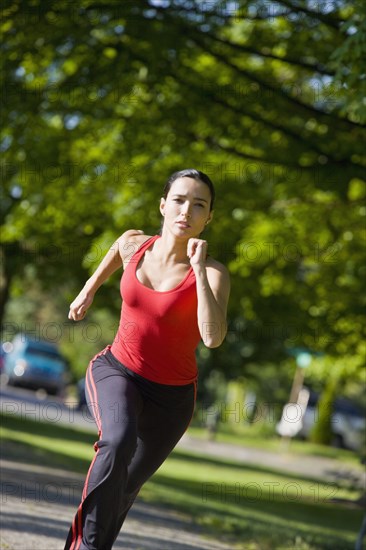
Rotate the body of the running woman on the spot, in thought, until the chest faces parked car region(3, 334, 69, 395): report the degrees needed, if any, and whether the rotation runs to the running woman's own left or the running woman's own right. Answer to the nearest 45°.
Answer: approximately 180°

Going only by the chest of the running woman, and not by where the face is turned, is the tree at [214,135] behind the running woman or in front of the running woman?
behind

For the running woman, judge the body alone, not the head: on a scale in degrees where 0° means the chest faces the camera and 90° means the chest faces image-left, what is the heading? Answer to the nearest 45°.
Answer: approximately 0°
